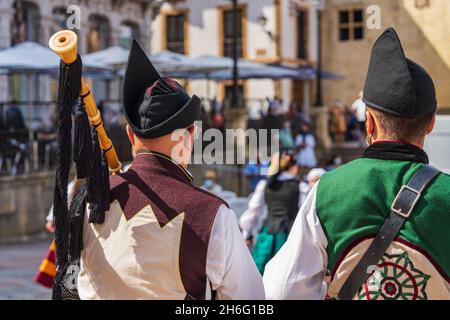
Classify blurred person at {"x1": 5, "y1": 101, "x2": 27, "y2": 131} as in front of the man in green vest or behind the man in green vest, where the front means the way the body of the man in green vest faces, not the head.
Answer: in front

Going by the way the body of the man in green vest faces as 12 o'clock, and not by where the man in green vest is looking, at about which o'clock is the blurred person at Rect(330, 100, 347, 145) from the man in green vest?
The blurred person is roughly at 12 o'clock from the man in green vest.

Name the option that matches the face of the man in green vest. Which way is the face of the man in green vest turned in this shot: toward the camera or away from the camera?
away from the camera

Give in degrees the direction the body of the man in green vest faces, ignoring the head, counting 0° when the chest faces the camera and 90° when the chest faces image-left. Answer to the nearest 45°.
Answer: approximately 180°

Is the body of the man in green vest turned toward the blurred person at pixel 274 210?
yes

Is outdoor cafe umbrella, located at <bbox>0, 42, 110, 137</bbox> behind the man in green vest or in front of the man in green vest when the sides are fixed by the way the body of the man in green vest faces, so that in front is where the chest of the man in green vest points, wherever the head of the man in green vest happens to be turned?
in front

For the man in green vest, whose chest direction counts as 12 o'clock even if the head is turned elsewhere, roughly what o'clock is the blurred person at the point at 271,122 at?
The blurred person is roughly at 12 o'clock from the man in green vest.

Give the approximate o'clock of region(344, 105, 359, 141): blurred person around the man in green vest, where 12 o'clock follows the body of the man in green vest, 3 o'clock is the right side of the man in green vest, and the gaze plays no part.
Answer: The blurred person is roughly at 12 o'clock from the man in green vest.

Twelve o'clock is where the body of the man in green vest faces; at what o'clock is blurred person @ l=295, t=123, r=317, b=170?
The blurred person is roughly at 12 o'clock from the man in green vest.

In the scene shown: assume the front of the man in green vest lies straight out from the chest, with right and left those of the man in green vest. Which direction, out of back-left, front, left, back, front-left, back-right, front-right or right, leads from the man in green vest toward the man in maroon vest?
left

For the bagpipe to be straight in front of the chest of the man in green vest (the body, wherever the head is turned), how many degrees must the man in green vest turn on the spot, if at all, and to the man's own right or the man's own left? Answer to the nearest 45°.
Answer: approximately 90° to the man's own left

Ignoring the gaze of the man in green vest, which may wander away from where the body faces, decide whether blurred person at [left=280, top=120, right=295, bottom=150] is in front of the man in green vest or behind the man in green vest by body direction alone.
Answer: in front
